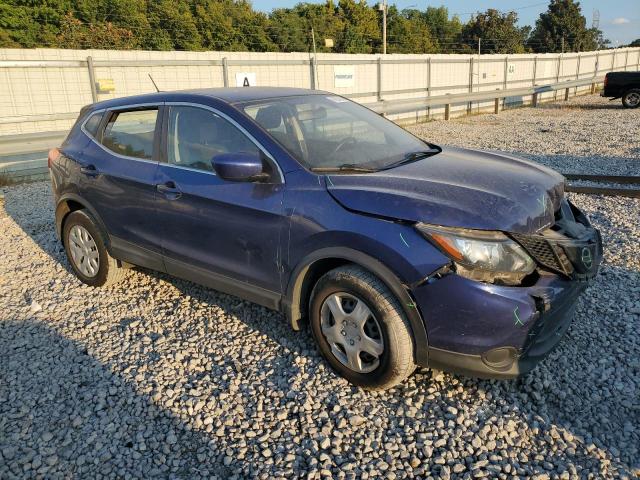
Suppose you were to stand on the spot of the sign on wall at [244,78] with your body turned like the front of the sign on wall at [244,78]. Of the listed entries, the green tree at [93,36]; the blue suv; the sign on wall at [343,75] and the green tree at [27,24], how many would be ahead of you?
1

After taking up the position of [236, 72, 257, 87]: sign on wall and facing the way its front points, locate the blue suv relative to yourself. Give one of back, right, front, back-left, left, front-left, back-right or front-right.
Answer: front

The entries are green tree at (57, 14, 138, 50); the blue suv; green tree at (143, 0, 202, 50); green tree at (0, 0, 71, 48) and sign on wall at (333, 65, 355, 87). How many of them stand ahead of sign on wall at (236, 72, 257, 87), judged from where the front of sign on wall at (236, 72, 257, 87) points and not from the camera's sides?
1

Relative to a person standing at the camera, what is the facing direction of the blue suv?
facing the viewer and to the right of the viewer

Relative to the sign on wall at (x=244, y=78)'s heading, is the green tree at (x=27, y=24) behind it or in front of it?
behind

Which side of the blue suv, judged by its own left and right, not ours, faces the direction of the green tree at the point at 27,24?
back

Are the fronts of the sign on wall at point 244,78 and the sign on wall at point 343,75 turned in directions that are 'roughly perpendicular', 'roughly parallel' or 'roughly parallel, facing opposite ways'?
roughly parallel

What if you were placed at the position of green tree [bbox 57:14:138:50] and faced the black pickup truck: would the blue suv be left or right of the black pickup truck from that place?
right

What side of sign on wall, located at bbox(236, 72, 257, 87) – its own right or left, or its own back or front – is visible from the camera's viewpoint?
front

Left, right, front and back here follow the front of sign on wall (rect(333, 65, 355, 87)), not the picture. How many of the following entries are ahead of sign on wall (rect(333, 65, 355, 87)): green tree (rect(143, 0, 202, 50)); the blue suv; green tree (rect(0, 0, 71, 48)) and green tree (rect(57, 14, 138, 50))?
1

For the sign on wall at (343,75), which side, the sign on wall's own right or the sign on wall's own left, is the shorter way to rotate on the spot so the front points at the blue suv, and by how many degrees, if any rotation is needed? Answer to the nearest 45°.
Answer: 0° — it already faces it

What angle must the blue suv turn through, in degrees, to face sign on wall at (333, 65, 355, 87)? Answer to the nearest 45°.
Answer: approximately 135° to its left

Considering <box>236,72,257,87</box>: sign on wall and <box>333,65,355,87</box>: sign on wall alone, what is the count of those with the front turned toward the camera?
2

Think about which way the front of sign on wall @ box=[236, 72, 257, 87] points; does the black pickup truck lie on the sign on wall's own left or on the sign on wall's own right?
on the sign on wall's own left
